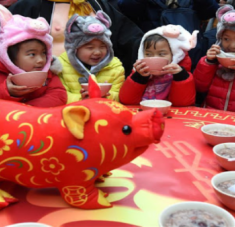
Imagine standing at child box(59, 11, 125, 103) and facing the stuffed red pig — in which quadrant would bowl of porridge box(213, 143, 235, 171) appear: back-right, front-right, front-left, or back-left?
front-left

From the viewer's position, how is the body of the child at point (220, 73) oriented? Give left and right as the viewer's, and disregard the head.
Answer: facing the viewer

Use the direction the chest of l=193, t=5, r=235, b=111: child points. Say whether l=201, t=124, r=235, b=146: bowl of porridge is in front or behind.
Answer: in front

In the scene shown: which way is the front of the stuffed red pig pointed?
to the viewer's right

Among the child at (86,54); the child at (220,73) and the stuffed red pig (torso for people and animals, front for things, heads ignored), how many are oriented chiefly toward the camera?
2

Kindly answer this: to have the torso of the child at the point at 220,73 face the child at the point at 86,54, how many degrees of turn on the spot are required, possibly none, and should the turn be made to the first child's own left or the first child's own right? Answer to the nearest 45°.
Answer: approximately 90° to the first child's own right

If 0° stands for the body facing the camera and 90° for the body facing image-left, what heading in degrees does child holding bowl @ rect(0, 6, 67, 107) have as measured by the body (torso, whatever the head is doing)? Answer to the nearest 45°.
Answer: approximately 315°

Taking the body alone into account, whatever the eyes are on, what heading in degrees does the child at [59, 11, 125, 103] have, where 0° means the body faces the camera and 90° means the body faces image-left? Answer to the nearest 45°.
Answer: approximately 0°

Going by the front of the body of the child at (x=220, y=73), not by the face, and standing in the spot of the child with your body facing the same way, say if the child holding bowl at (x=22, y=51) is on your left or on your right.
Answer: on your right

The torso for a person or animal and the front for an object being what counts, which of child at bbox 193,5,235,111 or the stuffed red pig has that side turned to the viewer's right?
the stuffed red pig

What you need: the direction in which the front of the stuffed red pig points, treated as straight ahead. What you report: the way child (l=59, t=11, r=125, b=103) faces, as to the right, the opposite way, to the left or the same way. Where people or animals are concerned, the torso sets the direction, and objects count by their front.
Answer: to the right

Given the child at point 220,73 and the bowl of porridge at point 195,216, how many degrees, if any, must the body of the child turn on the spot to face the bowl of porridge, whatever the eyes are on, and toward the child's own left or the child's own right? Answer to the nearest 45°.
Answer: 0° — they already face it

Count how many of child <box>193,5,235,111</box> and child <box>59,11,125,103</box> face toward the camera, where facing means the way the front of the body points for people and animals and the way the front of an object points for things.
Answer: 2

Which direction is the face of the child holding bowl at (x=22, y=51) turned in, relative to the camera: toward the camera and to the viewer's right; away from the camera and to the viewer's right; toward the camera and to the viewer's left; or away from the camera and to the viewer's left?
toward the camera and to the viewer's right

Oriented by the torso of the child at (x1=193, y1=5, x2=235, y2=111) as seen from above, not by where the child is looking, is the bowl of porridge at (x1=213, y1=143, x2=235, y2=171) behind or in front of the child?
in front
